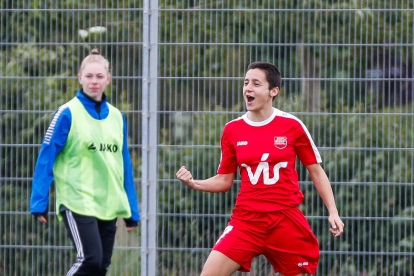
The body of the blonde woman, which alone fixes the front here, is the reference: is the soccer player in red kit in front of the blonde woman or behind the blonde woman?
in front

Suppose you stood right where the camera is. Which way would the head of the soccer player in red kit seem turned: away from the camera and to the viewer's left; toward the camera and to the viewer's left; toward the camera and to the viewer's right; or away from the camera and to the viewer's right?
toward the camera and to the viewer's left

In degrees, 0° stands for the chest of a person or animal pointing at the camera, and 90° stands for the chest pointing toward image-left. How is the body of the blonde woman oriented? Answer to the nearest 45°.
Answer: approximately 315°

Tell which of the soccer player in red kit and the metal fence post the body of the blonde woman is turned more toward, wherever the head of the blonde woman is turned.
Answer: the soccer player in red kit
